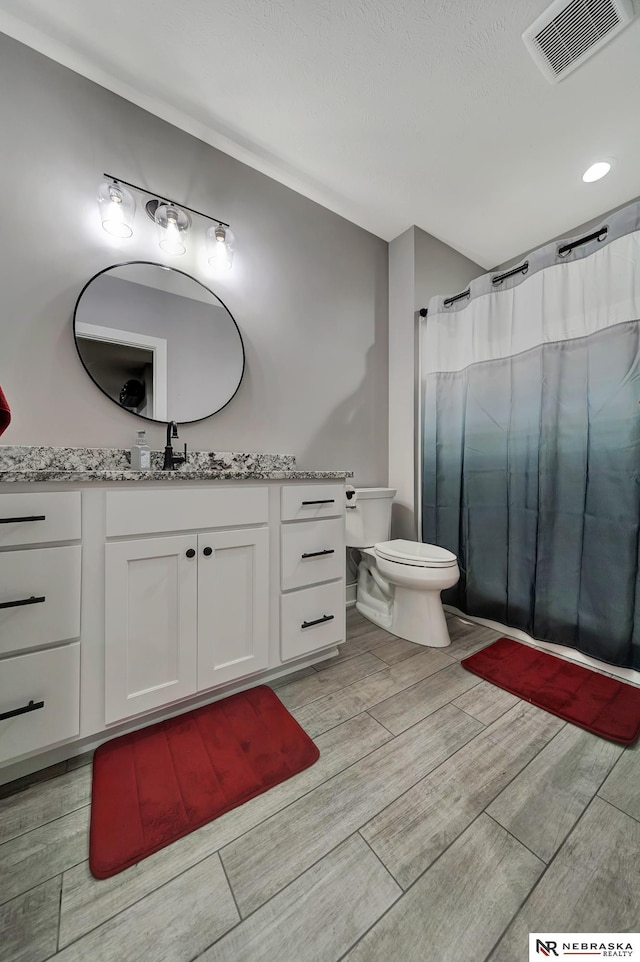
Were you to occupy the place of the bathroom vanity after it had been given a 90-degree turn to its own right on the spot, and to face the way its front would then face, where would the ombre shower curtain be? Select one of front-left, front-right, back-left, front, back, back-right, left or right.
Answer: back-left

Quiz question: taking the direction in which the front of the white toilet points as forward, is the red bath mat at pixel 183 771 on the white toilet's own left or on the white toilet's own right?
on the white toilet's own right

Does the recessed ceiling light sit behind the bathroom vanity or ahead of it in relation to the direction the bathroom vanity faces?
ahead

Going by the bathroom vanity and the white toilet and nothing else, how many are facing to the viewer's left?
0

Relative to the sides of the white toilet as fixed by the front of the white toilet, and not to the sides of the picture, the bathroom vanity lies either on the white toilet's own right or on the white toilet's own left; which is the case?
on the white toilet's own right

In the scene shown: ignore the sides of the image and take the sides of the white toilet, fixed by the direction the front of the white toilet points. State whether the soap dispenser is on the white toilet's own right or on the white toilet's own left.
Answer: on the white toilet's own right

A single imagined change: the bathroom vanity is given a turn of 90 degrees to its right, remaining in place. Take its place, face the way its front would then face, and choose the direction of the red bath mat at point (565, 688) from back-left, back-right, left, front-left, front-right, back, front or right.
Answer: back-left

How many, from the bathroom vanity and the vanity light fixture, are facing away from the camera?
0

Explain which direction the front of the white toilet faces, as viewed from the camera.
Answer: facing the viewer and to the right of the viewer
